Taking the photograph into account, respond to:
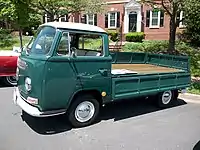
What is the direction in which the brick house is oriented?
toward the camera

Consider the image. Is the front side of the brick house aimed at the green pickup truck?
yes

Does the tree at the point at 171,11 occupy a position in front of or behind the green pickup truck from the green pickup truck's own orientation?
behind

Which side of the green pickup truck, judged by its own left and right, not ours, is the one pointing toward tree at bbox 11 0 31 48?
right

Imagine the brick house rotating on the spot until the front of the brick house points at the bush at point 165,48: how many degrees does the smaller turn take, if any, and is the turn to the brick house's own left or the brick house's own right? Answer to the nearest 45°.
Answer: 0° — it already faces it

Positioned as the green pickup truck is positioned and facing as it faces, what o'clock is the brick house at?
The brick house is roughly at 5 o'clock from the green pickup truck.

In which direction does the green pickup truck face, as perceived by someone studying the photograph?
facing the viewer and to the left of the viewer

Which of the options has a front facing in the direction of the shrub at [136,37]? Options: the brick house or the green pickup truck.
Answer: the brick house

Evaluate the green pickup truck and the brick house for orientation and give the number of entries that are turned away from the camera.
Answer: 0

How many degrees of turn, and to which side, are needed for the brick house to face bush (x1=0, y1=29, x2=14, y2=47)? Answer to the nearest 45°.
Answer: approximately 90° to its right

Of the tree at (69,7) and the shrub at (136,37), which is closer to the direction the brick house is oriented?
the shrub

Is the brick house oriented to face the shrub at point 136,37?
yes
